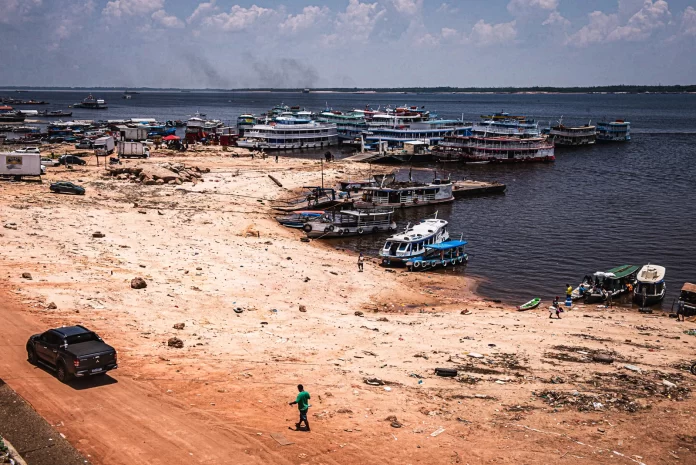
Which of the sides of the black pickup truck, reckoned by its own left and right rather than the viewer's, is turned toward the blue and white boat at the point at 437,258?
right

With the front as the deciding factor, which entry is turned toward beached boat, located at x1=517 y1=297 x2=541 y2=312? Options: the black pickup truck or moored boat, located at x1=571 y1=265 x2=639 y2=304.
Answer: moored boat, located at x1=571 y1=265 x2=639 y2=304

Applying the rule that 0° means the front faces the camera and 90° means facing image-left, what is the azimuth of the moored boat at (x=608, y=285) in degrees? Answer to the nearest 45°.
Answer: approximately 45°

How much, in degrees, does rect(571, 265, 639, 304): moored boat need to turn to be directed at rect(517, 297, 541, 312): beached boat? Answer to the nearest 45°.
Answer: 0° — it already faces it

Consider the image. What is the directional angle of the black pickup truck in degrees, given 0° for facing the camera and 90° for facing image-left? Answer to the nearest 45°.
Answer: approximately 135°

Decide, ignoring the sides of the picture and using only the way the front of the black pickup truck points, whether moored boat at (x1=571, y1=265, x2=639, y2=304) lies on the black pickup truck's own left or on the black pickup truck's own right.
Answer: on the black pickup truck's own right
